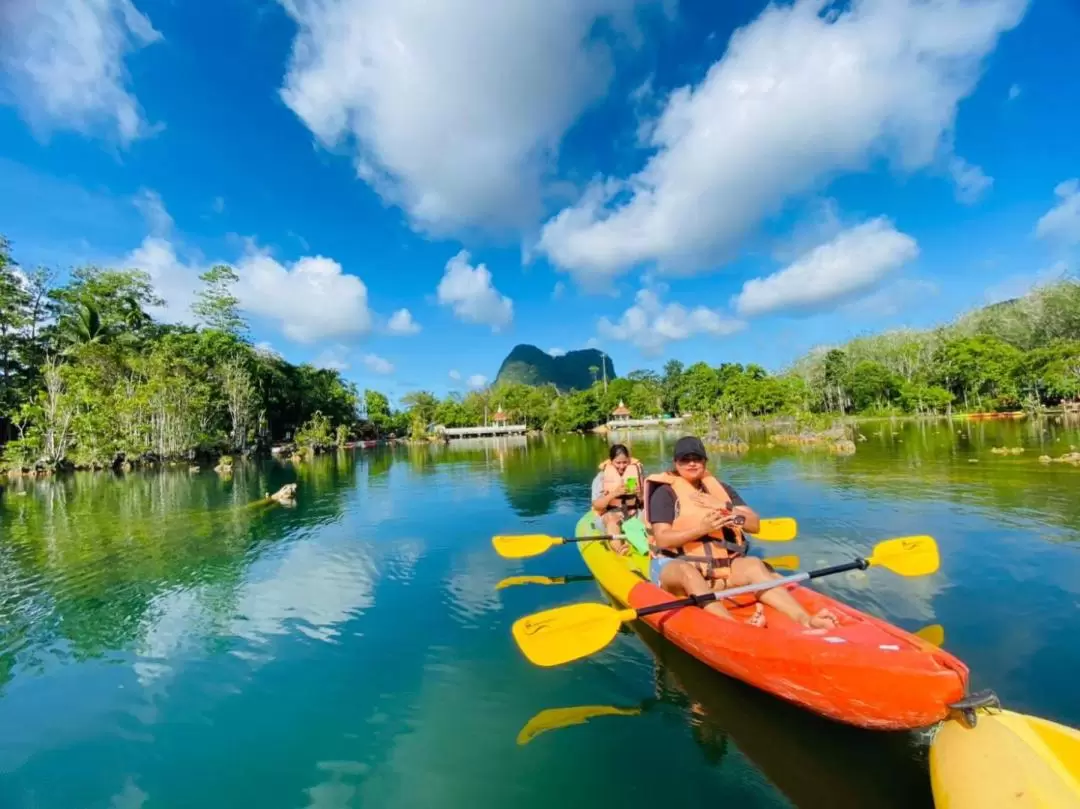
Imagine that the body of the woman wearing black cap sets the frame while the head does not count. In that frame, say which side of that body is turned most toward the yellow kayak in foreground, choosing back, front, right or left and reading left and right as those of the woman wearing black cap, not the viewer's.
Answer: front

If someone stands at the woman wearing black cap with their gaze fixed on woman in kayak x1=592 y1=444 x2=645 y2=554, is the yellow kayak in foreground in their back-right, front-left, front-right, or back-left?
back-right

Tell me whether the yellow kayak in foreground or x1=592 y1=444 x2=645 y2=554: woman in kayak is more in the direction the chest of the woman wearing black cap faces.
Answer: the yellow kayak in foreground

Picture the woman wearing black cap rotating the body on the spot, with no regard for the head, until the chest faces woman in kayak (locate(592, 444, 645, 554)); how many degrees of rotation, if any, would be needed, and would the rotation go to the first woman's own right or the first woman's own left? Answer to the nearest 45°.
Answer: approximately 180°
